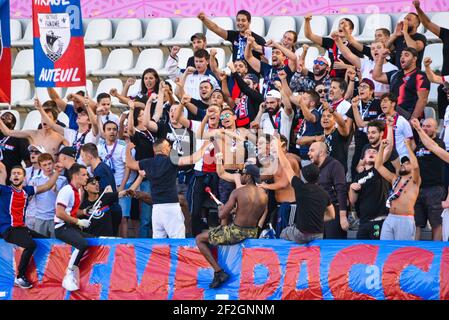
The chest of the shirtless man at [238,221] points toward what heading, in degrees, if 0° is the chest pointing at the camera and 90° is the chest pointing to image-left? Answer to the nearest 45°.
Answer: approximately 135°

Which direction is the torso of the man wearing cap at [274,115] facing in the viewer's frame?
toward the camera

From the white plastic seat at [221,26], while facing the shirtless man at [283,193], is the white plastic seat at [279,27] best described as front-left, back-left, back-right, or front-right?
front-left

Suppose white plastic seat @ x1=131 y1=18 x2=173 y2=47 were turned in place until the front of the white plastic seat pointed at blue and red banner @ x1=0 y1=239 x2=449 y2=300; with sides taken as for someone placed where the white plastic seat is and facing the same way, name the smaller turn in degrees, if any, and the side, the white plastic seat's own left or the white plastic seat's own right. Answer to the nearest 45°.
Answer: approximately 45° to the white plastic seat's own left

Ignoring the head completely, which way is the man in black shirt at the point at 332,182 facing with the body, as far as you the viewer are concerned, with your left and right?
facing to the left of the viewer

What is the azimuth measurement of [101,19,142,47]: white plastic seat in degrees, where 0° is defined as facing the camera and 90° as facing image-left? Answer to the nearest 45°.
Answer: approximately 45°

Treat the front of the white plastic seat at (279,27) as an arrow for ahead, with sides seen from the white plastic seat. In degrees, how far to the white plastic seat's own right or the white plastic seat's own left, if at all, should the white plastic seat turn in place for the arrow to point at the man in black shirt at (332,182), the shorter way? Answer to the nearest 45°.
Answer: approximately 45° to the white plastic seat's own left

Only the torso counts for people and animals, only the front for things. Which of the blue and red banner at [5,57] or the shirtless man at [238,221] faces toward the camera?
the blue and red banner

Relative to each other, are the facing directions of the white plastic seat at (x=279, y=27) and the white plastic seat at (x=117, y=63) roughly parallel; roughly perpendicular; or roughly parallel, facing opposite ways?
roughly parallel

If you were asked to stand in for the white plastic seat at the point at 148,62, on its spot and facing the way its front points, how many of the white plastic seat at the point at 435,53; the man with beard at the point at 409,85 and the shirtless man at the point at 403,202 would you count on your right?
0

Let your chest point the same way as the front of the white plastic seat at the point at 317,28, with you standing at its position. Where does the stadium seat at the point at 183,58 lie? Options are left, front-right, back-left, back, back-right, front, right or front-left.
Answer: front-right

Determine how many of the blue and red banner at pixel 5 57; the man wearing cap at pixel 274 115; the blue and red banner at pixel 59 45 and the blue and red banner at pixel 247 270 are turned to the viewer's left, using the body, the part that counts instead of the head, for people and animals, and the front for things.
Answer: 0

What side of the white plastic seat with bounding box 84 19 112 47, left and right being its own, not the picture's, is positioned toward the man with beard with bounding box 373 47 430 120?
left

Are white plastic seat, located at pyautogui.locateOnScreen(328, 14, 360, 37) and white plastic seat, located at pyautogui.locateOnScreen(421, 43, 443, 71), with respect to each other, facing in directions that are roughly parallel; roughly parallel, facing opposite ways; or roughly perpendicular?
roughly parallel

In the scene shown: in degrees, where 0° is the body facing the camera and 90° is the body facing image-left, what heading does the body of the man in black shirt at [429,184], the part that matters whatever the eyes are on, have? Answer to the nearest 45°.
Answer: approximately 45°

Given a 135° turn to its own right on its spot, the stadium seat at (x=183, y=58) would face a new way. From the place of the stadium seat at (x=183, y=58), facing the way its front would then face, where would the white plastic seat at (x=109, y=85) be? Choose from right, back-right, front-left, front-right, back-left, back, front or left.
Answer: left

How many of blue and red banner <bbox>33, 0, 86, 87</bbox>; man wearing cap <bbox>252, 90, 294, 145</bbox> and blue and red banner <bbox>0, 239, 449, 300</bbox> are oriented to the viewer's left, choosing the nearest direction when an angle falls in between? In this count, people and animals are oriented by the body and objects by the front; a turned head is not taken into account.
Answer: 0

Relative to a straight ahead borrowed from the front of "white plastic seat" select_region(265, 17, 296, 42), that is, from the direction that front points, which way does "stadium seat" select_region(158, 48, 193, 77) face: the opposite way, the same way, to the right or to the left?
the same way
